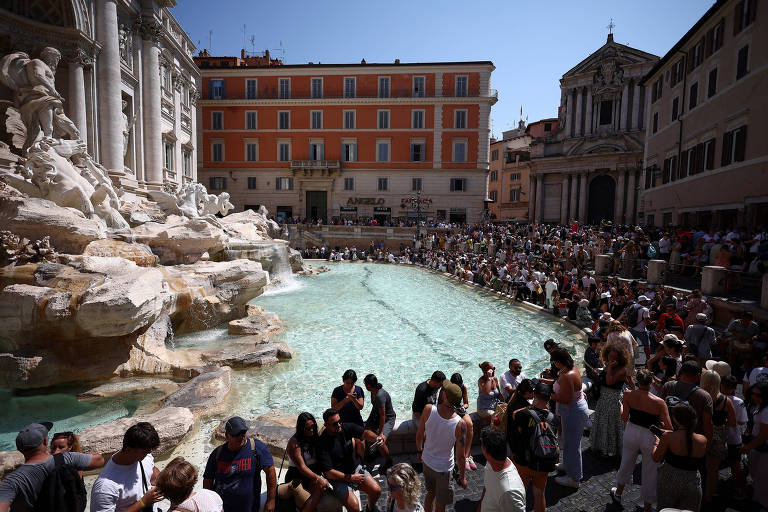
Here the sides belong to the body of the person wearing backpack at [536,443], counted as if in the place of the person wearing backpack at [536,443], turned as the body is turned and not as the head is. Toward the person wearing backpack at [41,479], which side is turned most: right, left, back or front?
left

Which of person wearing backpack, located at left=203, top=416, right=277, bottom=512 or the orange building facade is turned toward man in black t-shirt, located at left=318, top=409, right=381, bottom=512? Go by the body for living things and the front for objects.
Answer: the orange building facade

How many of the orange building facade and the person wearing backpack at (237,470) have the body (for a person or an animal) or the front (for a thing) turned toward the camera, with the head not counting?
2

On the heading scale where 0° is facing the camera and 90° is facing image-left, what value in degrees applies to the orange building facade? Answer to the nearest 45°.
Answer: approximately 0°

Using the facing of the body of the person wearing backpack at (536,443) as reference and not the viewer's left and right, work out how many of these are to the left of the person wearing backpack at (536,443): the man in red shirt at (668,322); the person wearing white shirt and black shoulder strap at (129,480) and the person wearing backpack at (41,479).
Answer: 2

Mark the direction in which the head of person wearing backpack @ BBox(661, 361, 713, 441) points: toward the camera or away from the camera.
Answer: away from the camera

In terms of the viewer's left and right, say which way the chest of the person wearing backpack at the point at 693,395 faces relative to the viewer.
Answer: facing away from the viewer

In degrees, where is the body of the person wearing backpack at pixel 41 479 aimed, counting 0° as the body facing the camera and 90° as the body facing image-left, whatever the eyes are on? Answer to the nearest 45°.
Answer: approximately 225°

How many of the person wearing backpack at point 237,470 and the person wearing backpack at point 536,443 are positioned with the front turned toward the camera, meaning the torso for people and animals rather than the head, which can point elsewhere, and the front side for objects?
1

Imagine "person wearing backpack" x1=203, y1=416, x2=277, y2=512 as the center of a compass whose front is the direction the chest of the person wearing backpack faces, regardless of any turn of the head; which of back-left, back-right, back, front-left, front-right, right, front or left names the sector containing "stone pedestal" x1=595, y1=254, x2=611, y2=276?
back-left

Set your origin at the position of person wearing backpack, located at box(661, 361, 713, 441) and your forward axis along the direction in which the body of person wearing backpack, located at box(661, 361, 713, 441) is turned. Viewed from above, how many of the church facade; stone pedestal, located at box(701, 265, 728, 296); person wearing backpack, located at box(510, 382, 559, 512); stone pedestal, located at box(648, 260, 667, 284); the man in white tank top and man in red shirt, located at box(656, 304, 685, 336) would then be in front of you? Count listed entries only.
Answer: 4

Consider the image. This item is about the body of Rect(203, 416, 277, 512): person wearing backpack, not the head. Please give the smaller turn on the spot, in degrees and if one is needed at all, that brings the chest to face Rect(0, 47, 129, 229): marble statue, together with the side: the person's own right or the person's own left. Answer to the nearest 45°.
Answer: approximately 135° to the person's own right

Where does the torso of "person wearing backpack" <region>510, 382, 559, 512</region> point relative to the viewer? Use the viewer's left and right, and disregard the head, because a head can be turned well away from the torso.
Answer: facing away from the viewer and to the left of the viewer

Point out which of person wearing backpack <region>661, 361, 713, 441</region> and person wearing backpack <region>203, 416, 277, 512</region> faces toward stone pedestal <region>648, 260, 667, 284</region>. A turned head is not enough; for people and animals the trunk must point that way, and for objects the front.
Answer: person wearing backpack <region>661, 361, 713, 441</region>

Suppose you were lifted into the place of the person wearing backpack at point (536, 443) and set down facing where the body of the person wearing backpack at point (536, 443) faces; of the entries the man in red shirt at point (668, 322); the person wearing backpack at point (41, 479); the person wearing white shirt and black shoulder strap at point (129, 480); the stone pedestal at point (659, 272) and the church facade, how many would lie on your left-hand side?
2

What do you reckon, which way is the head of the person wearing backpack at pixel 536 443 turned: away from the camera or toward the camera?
away from the camera

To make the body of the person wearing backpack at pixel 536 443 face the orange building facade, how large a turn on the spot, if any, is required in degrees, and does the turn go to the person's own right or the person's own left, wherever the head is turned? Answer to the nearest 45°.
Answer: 0° — they already face it
